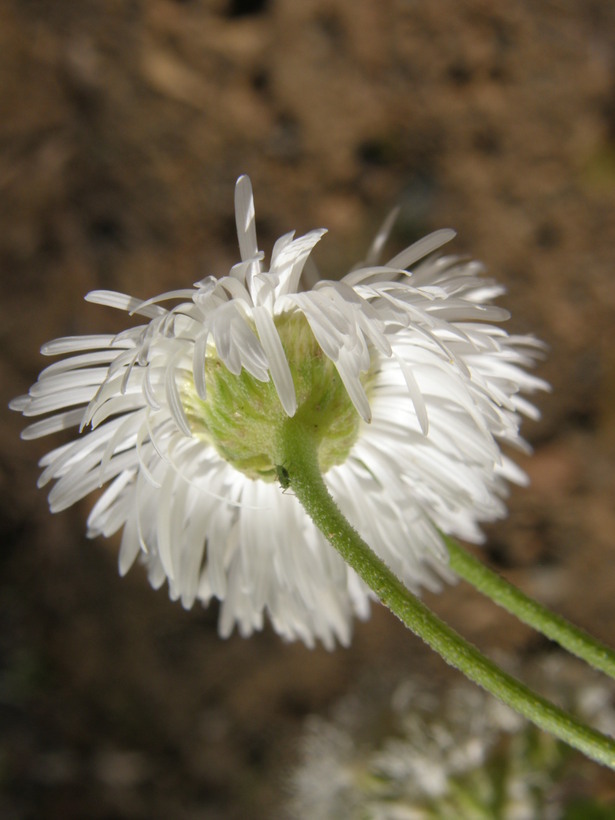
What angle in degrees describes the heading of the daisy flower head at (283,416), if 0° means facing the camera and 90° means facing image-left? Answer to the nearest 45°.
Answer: approximately 180°
